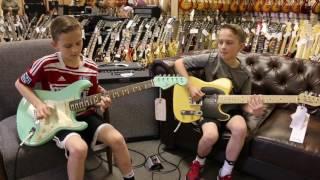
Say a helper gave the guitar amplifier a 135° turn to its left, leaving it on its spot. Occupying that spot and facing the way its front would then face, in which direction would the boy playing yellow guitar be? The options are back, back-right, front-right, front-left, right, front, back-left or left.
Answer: right

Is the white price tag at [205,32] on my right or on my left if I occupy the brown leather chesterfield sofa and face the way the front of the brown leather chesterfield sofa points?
on my right

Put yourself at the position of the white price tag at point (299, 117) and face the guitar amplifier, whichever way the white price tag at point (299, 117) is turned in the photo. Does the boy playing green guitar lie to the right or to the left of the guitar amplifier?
left

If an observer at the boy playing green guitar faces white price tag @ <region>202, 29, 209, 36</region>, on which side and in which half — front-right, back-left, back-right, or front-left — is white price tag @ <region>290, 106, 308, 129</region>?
front-right

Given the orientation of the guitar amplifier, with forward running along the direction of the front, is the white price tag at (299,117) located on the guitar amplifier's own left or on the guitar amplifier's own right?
on the guitar amplifier's own left

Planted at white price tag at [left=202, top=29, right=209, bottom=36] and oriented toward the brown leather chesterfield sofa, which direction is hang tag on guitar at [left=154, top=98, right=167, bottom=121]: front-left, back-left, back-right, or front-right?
front-right

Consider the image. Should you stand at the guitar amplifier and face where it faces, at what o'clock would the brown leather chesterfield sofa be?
The brown leather chesterfield sofa is roughly at 10 o'clock from the guitar amplifier.

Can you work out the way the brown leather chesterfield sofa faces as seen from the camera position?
facing the viewer and to the left of the viewer

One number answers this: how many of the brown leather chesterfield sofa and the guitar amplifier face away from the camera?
0

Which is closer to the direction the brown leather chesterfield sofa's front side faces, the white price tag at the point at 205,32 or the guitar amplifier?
the guitar amplifier

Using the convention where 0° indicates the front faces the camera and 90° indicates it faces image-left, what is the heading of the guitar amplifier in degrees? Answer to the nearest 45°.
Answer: approximately 0°

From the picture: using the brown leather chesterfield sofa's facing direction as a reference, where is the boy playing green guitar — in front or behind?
in front
